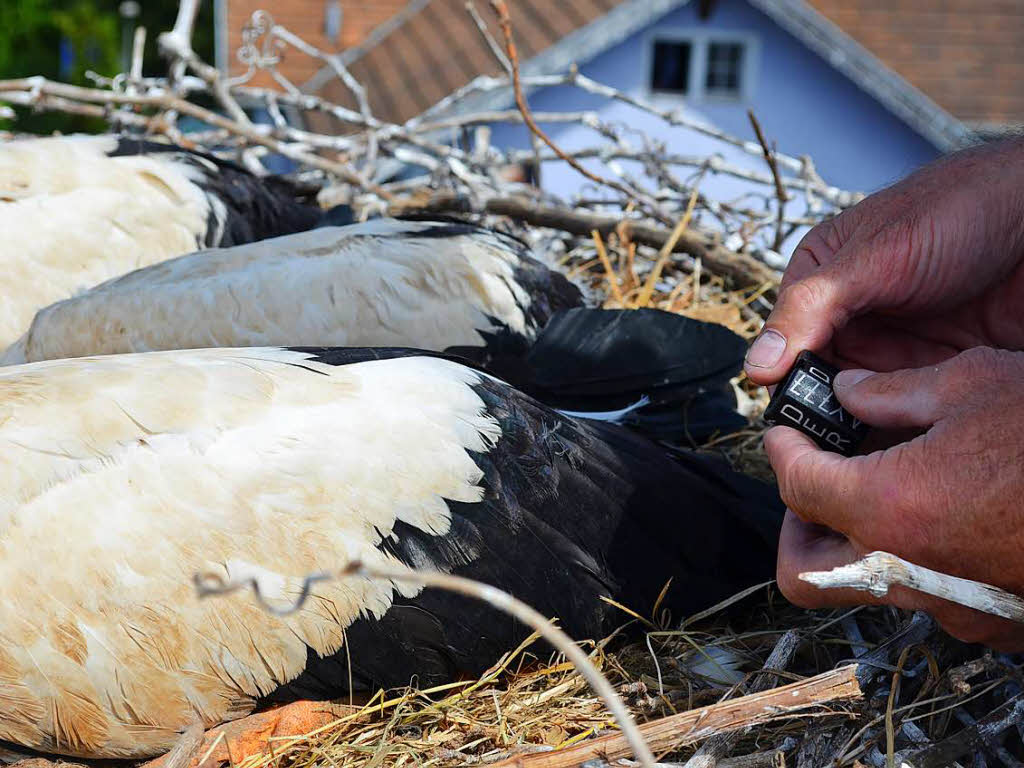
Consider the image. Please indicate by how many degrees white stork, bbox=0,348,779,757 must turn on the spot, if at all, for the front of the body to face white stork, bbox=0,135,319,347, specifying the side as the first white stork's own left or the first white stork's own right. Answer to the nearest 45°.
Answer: approximately 90° to the first white stork's own right

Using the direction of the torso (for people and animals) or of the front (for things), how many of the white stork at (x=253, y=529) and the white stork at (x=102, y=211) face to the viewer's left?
2

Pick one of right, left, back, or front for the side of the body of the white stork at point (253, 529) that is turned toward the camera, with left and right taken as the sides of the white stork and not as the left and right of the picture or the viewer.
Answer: left

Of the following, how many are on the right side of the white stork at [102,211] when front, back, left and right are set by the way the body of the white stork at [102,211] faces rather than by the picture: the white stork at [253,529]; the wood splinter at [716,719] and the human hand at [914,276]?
0

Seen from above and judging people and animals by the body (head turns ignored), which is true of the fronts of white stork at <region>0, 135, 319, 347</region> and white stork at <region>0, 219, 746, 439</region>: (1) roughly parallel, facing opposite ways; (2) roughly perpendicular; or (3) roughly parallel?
roughly parallel

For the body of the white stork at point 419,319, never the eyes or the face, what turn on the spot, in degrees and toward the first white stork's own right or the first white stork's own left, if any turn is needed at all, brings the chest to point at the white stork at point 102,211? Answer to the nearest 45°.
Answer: approximately 45° to the first white stork's own right

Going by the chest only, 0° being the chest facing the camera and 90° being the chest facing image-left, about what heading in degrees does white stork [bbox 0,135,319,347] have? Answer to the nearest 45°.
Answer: approximately 90°

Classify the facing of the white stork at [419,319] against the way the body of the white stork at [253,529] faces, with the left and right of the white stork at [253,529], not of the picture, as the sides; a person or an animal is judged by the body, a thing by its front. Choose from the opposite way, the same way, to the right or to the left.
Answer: the same way

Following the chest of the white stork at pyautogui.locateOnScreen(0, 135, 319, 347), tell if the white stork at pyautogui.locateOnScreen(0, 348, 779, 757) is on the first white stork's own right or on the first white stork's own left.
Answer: on the first white stork's own left

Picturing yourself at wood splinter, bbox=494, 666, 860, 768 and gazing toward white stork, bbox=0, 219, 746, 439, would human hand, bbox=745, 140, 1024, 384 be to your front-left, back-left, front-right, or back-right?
front-right

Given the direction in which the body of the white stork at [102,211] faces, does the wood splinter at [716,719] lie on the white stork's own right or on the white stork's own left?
on the white stork's own left

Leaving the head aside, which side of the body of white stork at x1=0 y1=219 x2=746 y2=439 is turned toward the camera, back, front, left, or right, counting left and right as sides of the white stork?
left

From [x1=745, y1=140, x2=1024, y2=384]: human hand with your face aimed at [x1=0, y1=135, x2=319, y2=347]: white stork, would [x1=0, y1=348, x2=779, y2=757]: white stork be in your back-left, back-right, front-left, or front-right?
front-left

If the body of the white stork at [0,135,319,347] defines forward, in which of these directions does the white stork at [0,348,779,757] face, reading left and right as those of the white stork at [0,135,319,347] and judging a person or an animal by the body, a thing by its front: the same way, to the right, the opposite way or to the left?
the same way

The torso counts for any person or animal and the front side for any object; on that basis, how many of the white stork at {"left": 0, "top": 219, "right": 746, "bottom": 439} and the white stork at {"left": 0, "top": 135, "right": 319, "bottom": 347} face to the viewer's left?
2

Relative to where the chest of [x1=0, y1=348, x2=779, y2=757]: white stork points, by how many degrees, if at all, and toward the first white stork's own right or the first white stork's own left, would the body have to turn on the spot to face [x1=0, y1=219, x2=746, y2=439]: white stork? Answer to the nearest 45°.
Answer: approximately 90° to the first white stork's own right

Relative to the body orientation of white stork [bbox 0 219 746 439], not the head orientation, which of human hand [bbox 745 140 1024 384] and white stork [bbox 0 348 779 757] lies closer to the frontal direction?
the white stork

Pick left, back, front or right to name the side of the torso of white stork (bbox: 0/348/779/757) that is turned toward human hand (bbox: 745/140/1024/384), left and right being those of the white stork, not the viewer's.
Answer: back
